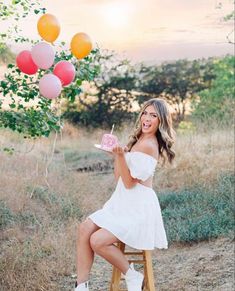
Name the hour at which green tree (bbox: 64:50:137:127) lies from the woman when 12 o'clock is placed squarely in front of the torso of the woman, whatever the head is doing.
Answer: The green tree is roughly at 3 o'clock from the woman.

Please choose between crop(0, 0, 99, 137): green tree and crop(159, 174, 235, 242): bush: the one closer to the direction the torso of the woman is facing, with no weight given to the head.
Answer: the green tree

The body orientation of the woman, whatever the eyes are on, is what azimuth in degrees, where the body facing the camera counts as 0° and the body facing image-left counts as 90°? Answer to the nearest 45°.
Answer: approximately 90°
